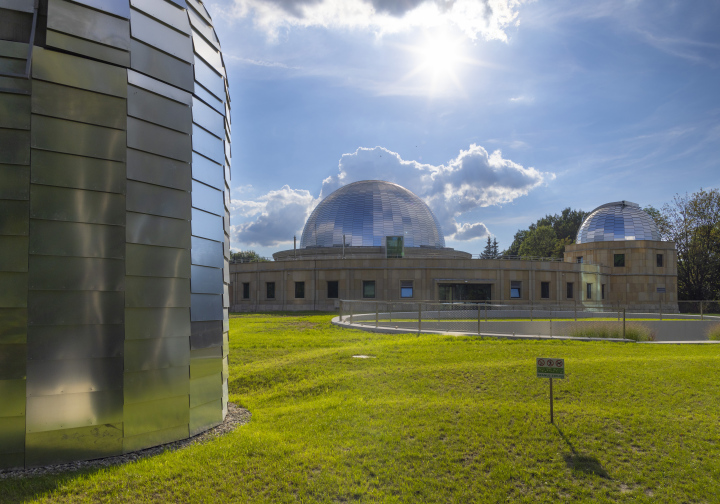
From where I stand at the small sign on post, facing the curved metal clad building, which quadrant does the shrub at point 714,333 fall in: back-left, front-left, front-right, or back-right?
back-right

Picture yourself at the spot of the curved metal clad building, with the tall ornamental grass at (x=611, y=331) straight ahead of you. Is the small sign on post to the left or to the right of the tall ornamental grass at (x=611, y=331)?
right

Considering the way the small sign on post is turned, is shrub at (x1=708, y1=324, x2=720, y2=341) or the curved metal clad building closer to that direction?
the curved metal clad building

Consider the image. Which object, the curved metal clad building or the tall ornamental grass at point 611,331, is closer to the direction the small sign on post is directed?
the curved metal clad building

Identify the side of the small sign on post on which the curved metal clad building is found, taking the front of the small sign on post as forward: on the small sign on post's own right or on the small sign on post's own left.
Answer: on the small sign on post's own right

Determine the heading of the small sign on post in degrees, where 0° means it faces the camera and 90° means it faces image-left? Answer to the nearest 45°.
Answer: approximately 0°

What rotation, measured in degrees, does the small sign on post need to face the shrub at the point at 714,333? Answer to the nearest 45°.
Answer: approximately 180°

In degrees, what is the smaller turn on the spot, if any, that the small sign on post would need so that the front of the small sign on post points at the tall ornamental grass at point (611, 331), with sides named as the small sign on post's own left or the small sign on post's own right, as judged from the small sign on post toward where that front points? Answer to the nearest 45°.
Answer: approximately 180°

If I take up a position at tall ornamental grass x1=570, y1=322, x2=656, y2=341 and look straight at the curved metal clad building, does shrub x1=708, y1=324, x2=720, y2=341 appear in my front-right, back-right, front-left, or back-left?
back-left
